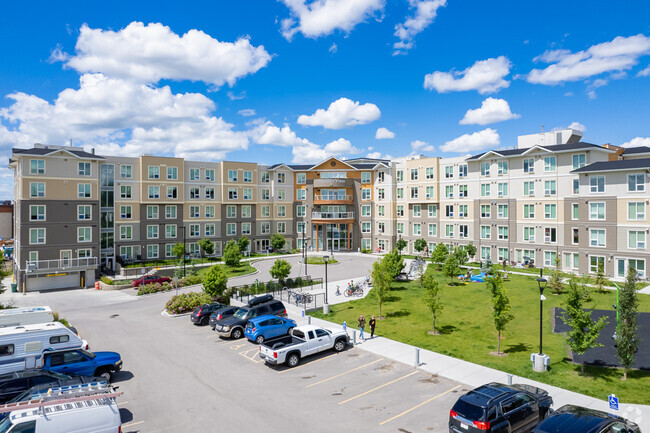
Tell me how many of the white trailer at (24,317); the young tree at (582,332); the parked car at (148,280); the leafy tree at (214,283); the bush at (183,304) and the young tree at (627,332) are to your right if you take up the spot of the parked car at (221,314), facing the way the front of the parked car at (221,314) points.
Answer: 2

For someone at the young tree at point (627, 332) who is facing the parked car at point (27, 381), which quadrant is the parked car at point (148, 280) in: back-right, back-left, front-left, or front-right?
front-right

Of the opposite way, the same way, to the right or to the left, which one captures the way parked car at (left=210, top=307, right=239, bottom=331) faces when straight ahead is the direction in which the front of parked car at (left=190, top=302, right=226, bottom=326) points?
the same way

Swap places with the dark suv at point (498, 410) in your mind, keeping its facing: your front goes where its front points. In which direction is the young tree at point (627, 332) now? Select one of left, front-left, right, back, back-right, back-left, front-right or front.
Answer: front

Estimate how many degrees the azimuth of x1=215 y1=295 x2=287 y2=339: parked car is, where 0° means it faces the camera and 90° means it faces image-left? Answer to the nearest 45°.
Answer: approximately 45°

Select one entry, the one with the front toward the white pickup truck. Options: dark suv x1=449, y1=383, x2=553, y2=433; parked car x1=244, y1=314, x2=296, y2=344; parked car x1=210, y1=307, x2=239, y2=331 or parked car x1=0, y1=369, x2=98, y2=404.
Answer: parked car x1=0, y1=369, x2=98, y2=404

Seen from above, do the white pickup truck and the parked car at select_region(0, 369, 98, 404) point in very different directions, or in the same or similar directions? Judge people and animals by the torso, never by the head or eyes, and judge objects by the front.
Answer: same or similar directions

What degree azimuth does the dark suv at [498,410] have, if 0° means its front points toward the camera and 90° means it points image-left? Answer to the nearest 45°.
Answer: approximately 225°

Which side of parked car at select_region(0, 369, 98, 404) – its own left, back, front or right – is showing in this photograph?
right

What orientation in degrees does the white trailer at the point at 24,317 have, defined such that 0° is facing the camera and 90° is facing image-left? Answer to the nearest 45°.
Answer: approximately 270°
